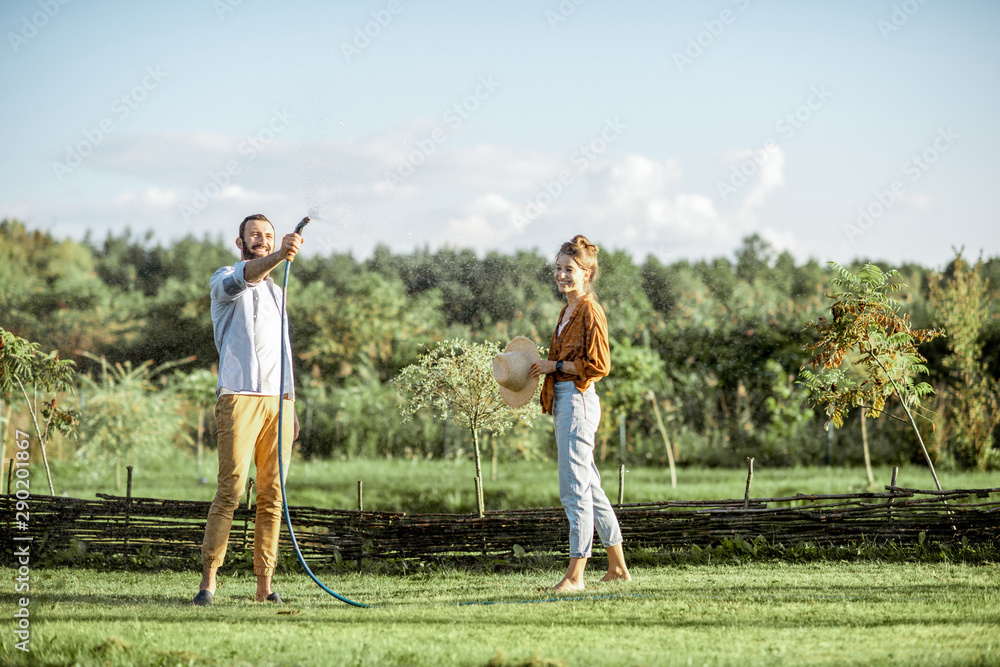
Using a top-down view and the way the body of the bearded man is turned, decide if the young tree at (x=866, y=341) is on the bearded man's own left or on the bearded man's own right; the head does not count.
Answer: on the bearded man's own left

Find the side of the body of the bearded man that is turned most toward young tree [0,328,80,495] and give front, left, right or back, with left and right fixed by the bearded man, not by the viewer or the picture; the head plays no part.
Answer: back

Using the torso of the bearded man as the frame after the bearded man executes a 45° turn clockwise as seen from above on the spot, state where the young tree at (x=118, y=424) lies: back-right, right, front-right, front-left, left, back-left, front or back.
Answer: back

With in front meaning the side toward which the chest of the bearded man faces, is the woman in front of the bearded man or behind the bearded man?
in front

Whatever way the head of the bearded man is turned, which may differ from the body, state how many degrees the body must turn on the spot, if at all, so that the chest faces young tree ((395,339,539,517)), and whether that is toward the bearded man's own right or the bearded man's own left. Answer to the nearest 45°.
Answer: approximately 90° to the bearded man's own left

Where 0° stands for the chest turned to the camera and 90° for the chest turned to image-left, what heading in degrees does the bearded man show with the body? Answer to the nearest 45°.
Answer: approximately 315°

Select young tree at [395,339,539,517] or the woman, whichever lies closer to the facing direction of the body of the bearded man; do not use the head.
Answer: the woman
